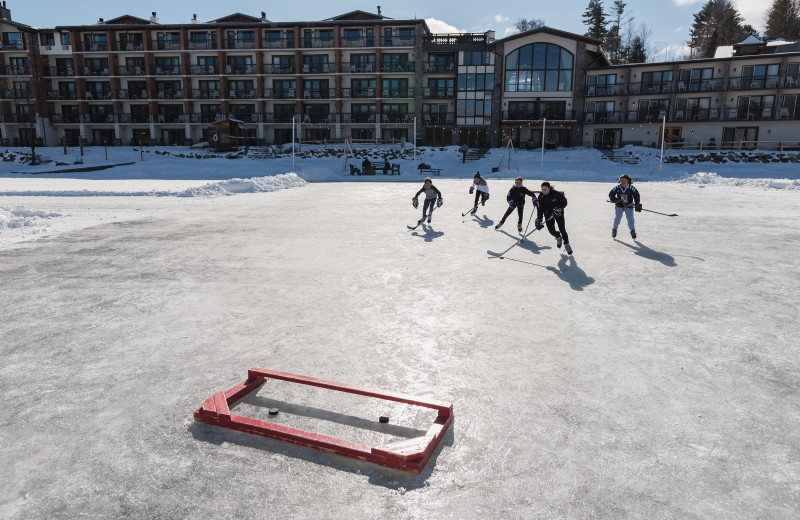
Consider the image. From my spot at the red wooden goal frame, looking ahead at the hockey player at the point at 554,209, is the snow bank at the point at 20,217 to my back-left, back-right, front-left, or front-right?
front-left

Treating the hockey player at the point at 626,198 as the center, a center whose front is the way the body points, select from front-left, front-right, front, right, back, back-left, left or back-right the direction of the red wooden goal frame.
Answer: front

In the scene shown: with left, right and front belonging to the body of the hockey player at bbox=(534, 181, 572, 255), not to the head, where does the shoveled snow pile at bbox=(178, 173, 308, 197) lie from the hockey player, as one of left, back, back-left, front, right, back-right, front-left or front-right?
right

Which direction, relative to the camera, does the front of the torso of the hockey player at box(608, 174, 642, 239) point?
toward the camera

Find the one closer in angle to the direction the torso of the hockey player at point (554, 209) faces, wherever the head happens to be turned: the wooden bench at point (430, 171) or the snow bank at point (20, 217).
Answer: the snow bank

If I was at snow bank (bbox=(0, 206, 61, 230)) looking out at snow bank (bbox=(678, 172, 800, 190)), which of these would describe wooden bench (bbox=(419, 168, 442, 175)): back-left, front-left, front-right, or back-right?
front-left

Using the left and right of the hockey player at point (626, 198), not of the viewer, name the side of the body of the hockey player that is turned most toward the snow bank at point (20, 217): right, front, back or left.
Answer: right

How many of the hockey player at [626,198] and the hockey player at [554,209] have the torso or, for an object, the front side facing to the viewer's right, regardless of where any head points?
0

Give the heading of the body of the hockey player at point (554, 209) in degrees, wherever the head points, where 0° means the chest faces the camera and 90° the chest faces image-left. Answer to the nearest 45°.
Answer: approximately 45°

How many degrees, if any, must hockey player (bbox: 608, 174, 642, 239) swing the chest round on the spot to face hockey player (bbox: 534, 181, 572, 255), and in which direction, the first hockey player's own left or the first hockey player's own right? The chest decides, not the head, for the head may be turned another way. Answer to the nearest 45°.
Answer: approximately 45° to the first hockey player's own right

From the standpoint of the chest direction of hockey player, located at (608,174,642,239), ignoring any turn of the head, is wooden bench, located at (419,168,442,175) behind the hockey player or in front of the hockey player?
behind

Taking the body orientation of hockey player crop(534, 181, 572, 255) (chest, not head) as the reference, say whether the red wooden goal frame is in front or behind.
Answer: in front
